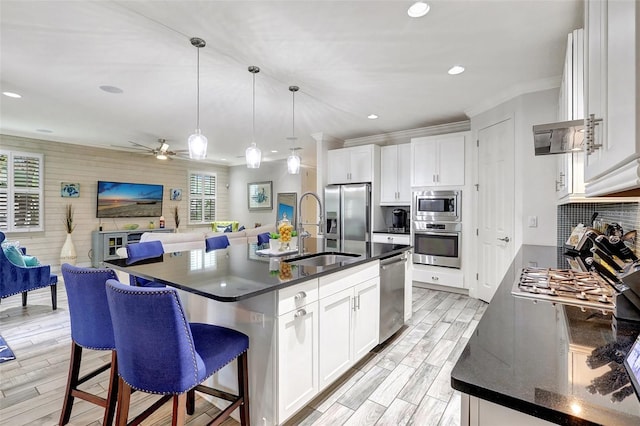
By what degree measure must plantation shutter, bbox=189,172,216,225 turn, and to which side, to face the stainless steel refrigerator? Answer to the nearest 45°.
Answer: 0° — it already faces it

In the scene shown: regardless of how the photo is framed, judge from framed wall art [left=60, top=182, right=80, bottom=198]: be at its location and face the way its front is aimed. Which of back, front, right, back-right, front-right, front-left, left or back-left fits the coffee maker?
front-left

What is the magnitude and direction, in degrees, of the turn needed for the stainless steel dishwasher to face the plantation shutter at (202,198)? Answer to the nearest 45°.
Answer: approximately 180°

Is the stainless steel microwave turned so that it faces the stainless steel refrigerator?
no

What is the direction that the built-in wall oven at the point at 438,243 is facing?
toward the camera

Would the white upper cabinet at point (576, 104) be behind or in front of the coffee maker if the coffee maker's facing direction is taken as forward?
in front

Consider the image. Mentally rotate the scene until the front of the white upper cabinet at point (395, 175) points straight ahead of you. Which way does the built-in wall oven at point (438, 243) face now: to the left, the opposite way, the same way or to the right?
the same way

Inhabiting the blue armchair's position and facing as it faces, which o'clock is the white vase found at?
The white vase is roughly at 11 o'clock from the blue armchair.

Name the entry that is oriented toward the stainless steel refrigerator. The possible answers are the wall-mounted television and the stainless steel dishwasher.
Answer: the wall-mounted television

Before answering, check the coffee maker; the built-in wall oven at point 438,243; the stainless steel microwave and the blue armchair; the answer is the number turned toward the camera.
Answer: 3

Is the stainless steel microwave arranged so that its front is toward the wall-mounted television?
no

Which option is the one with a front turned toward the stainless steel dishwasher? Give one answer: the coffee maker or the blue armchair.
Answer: the coffee maker

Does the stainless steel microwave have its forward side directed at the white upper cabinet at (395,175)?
no

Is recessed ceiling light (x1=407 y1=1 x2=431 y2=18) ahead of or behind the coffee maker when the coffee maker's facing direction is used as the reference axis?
ahead

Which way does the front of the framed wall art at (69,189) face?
toward the camera

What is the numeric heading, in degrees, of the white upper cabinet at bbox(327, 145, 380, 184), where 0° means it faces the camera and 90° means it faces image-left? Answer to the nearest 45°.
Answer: approximately 45°

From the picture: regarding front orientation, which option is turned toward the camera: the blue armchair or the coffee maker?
the coffee maker

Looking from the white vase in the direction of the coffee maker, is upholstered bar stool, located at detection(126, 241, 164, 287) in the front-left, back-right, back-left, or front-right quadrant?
front-right

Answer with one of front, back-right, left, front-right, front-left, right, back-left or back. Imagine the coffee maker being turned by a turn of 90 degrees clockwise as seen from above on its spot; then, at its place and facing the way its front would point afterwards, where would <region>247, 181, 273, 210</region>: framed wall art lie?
front-right

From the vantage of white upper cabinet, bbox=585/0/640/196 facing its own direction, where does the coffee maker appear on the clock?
The coffee maker is roughly at 2 o'clock from the white upper cabinet.
